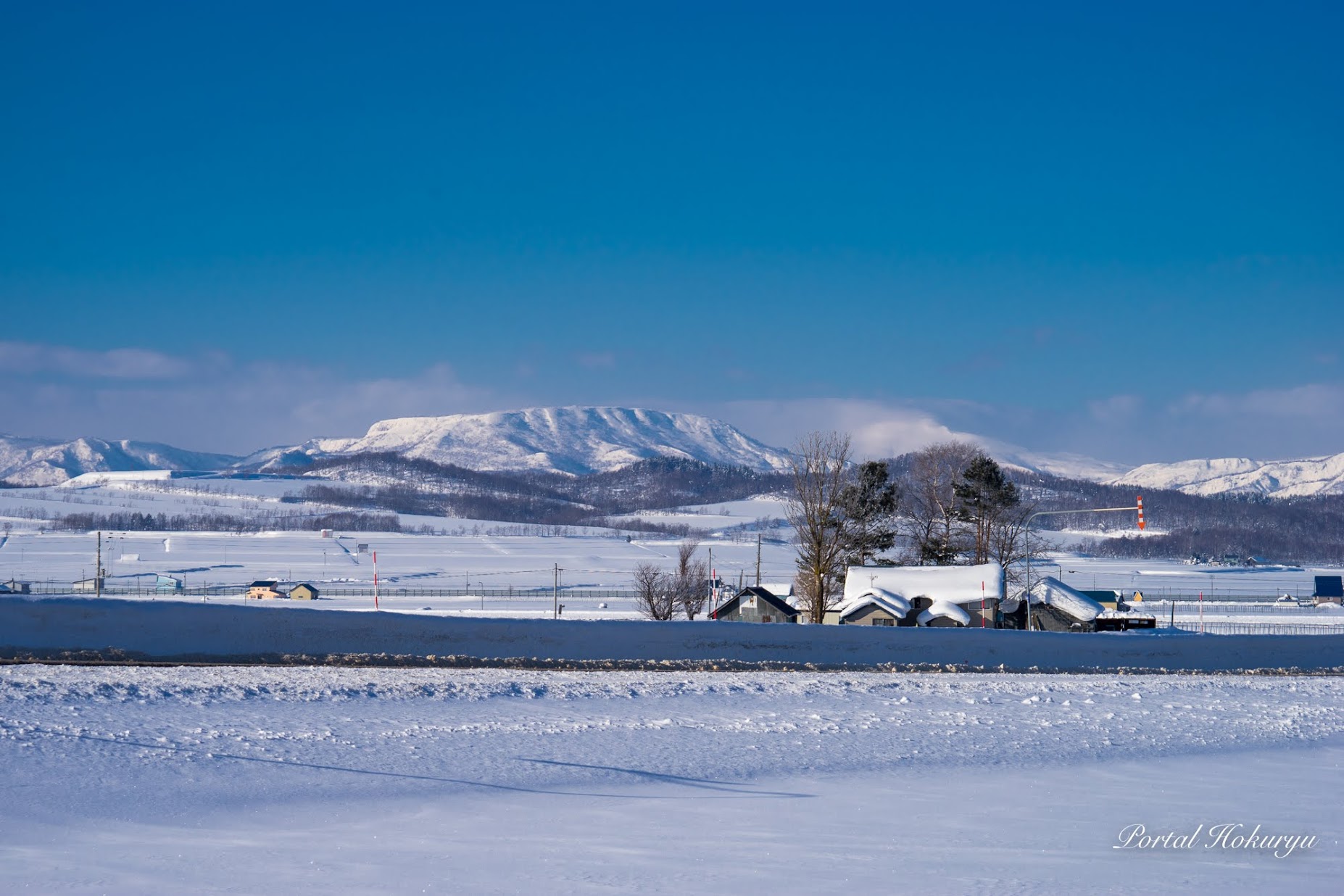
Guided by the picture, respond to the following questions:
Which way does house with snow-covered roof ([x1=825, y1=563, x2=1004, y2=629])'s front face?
toward the camera

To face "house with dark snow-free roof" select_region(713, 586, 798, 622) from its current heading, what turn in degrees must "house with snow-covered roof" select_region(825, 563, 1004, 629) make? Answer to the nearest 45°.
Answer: approximately 135° to its right

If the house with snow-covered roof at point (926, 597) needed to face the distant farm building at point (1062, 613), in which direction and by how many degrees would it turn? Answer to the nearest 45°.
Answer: approximately 135° to its left

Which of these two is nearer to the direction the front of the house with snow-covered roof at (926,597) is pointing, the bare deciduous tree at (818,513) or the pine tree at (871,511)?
the bare deciduous tree

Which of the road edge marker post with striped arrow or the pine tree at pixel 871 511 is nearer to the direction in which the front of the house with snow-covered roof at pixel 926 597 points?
the road edge marker post with striped arrow

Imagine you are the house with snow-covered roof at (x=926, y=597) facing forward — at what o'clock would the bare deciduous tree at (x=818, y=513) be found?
The bare deciduous tree is roughly at 2 o'clock from the house with snow-covered roof.

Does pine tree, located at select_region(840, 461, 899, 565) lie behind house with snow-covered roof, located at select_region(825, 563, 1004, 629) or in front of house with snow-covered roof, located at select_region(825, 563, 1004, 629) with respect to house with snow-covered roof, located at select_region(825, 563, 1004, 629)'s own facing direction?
behind

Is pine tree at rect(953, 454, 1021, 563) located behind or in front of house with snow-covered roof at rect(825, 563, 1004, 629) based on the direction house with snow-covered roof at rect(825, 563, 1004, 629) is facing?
behind

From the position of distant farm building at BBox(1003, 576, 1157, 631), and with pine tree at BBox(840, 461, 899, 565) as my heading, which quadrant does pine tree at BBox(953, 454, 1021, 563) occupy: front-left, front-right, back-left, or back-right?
front-right

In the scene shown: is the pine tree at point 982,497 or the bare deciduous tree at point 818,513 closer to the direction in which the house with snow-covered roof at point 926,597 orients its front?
the bare deciduous tree
